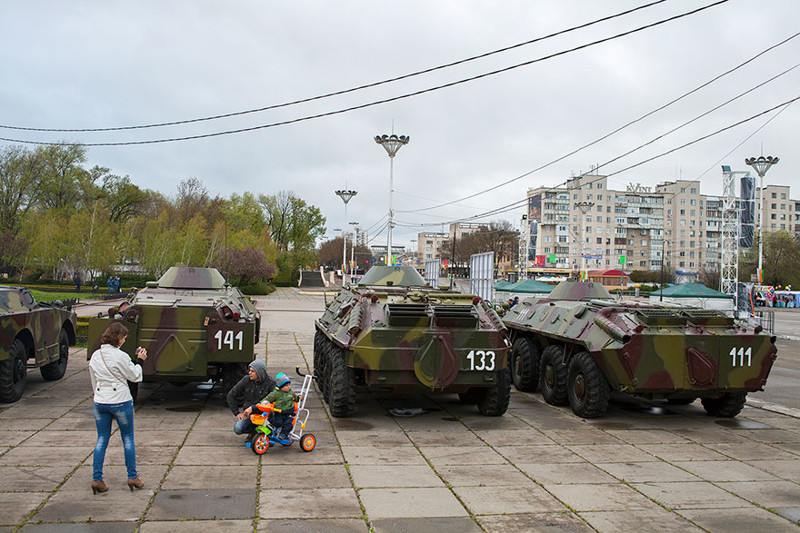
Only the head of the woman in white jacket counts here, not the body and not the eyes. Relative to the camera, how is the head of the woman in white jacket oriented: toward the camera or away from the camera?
away from the camera

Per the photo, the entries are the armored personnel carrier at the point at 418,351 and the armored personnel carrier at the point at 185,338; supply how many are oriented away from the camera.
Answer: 2

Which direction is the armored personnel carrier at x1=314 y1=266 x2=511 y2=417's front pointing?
away from the camera

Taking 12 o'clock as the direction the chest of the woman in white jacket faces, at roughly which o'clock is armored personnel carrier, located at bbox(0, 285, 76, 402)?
The armored personnel carrier is roughly at 10 o'clock from the woman in white jacket.

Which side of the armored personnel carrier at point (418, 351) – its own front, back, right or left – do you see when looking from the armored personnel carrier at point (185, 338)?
left

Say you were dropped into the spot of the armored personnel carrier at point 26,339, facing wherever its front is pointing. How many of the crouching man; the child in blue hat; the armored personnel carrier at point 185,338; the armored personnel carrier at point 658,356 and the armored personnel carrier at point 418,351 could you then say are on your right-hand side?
5

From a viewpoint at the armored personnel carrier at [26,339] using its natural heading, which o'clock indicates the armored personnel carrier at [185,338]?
the armored personnel carrier at [185,338] is roughly at 3 o'clock from the armored personnel carrier at [26,339].

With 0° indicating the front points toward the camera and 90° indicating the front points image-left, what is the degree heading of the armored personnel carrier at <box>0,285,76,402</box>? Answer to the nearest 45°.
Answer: approximately 225°

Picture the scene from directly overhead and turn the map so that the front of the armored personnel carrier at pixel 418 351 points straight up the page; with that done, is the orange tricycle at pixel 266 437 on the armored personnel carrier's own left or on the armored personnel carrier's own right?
on the armored personnel carrier's own left

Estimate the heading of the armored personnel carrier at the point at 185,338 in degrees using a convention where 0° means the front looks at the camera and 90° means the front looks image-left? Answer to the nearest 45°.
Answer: approximately 180°

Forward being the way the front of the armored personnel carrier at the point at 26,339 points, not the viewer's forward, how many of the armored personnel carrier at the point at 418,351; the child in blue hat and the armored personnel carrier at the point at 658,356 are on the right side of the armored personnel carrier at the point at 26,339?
3

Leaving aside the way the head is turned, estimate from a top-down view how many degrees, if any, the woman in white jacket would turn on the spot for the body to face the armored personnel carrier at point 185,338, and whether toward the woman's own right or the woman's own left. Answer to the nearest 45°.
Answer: approximately 45° to the woman's own left

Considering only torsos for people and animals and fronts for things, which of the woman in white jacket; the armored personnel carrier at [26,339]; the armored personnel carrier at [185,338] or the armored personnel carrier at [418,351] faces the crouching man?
the woman in white jacket
